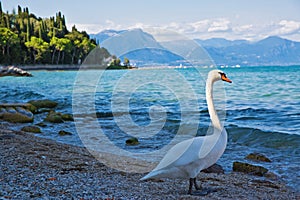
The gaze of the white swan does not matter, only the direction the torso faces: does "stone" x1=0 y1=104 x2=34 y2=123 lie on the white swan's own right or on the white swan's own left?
on the white swan's own left

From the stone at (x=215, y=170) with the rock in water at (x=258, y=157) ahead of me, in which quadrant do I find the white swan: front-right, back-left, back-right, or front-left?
back-right

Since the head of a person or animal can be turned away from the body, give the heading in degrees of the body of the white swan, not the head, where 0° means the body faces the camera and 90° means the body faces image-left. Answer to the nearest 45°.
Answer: approximately 270°

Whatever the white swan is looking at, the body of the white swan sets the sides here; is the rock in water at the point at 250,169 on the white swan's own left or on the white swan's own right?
on the white swan's own left

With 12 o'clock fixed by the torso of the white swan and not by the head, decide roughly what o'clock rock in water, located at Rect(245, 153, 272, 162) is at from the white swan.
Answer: The rock in water is roughly at 10 o'clock from the white swan.

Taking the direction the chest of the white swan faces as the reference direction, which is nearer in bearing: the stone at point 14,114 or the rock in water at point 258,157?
the rock in water
